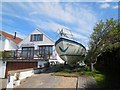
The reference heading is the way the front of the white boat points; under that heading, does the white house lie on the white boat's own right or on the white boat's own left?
on the white boat's own right

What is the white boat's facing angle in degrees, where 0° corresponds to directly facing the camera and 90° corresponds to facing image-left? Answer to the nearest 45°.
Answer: approximately 45°

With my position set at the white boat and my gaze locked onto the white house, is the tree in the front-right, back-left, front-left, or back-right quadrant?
back-right

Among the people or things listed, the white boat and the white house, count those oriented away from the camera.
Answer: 0

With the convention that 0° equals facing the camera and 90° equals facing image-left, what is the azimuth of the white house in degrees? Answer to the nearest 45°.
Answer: approximately 0°

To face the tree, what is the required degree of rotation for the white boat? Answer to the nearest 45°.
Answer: approximately 90° to its left

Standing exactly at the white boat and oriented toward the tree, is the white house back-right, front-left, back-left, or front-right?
back-left
